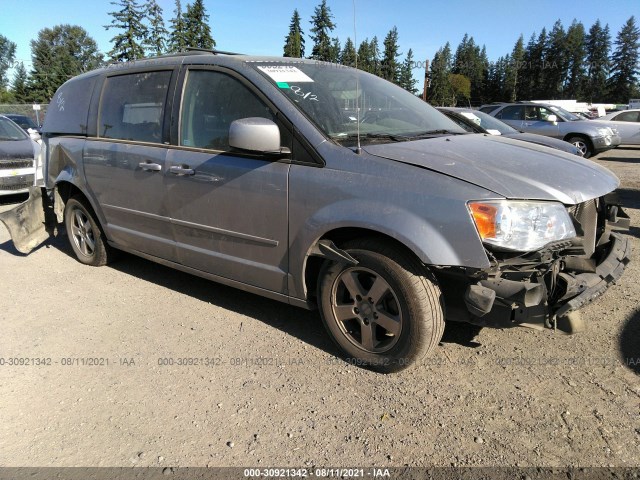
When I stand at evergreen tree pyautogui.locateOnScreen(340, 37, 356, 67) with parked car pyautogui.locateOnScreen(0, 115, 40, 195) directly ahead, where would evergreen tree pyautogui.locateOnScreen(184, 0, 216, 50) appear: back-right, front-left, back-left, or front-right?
front-right

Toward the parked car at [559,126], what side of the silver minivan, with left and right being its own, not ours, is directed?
left

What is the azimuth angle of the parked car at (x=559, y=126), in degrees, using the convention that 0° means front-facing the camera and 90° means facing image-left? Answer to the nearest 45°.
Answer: approximately 315°

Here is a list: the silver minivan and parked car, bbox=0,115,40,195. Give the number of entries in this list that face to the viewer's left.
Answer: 0

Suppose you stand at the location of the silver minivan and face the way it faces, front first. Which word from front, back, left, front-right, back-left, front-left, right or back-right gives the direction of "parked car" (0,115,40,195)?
back

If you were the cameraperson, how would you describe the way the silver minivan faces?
facing the viewer and to the right of the viewer

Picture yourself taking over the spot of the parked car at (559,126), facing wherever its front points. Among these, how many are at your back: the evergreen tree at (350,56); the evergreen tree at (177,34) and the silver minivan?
2

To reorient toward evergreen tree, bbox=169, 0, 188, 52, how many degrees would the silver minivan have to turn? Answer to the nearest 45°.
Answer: approximately 135° to its left

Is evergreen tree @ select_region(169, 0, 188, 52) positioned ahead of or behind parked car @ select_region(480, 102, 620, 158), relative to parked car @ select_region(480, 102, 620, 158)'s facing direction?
behind

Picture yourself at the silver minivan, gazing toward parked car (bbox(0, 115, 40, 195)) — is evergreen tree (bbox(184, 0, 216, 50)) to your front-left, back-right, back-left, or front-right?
front-right
